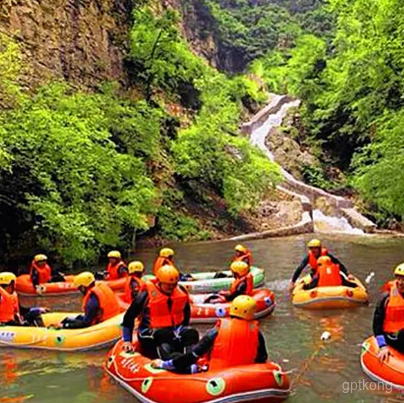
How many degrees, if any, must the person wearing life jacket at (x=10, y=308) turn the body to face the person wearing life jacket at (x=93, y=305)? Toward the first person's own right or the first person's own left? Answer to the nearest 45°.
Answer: approximately 45° to the first person's own right

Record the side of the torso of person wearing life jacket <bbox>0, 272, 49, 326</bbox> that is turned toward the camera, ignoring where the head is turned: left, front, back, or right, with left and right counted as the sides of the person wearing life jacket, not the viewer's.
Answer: right

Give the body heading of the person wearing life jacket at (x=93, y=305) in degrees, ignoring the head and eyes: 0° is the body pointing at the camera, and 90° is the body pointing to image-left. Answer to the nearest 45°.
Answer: approximately 90°

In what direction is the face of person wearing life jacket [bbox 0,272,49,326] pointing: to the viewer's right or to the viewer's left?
to the viewer's right

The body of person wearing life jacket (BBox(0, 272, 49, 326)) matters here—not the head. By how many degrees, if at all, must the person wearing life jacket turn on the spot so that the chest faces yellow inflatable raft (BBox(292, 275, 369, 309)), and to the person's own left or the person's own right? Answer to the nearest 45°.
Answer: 0° — they already face it
